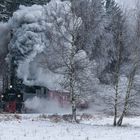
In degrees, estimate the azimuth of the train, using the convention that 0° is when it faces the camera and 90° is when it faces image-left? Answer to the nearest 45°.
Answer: approximately 45°
